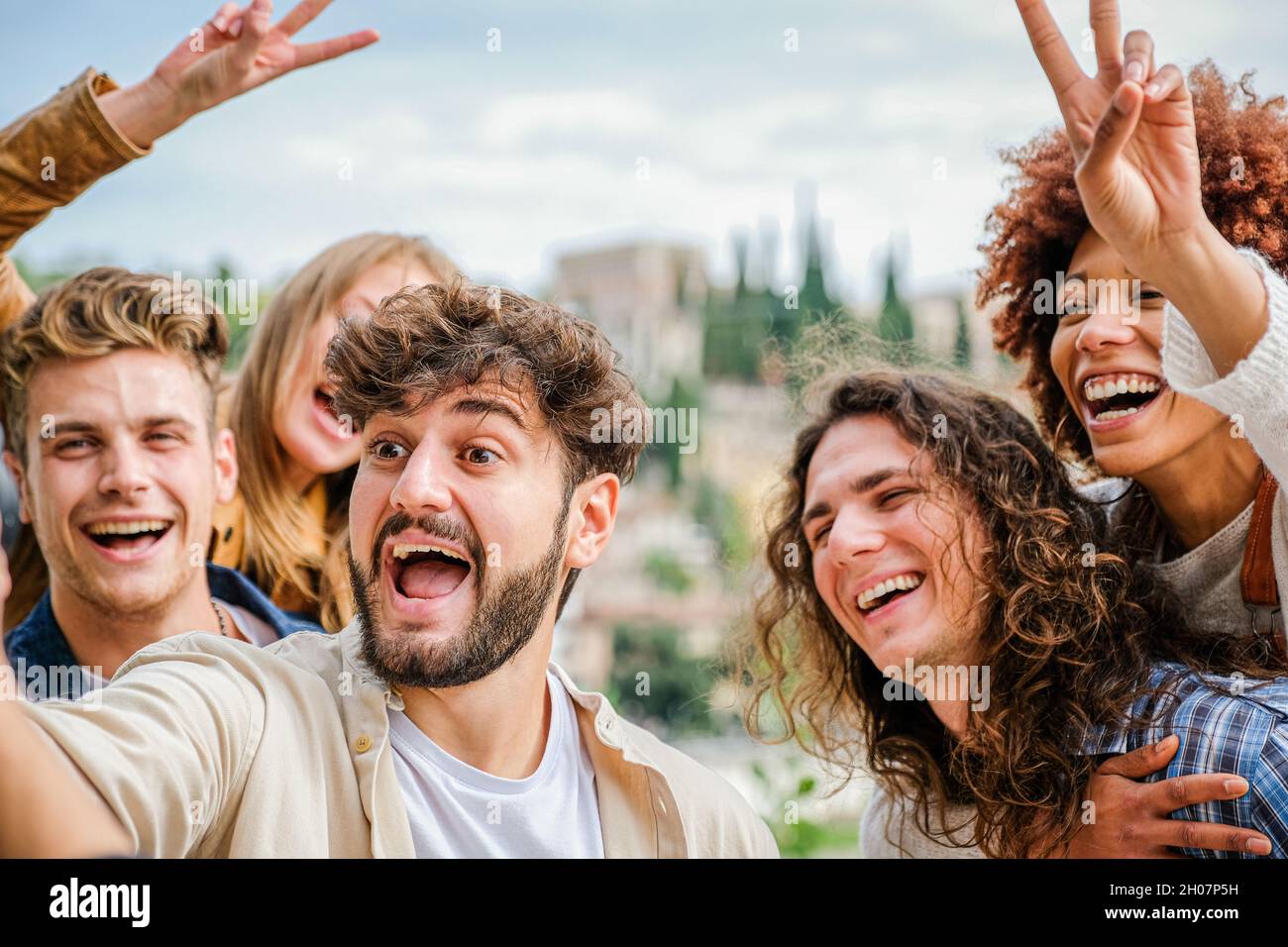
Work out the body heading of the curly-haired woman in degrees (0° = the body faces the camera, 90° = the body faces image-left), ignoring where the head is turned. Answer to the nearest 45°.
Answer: approximately 45°

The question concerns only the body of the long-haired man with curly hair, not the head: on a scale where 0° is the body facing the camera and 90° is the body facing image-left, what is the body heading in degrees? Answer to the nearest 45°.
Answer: approximately 45°

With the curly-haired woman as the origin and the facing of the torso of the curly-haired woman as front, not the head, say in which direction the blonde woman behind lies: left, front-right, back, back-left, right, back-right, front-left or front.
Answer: front-right
